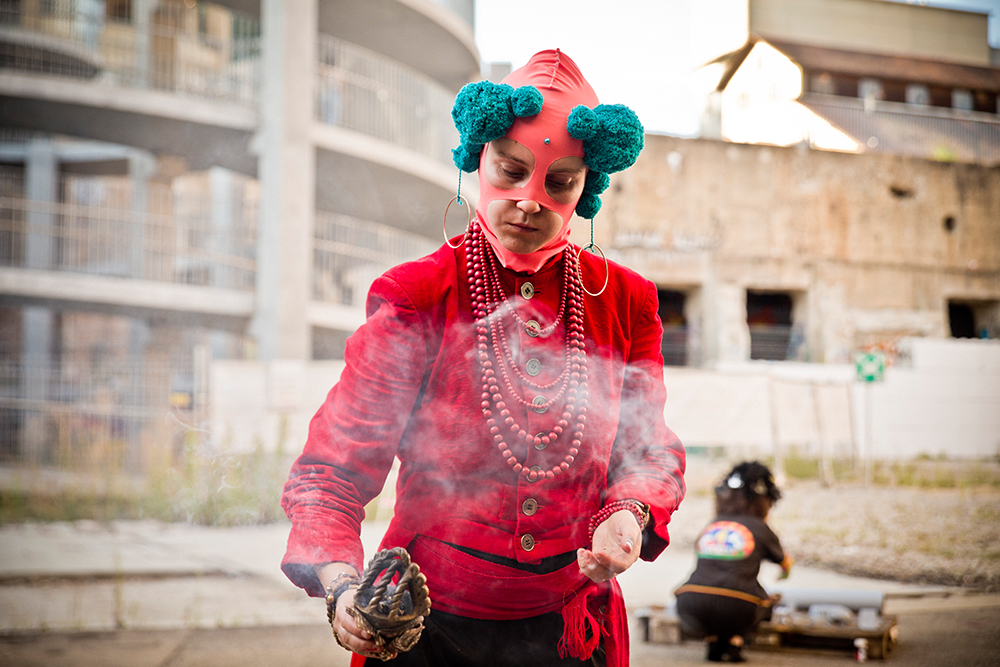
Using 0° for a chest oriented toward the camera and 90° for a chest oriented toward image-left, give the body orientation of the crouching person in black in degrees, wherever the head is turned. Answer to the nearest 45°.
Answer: approximately 225°

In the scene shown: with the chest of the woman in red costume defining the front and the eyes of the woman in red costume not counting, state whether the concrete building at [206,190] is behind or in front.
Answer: behind

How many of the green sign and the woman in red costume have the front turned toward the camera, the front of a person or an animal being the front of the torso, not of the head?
2

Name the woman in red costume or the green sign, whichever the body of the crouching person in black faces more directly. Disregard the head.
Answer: the green sign

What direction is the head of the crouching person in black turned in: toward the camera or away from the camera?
away from the camera

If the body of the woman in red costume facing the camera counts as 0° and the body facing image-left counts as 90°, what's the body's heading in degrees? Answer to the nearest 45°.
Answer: approximately 0°

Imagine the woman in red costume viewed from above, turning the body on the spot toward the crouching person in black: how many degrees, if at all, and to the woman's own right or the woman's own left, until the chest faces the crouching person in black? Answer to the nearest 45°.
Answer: approximately 135° to the woman's own left

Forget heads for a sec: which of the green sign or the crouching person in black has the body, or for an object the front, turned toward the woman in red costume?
the green sign
